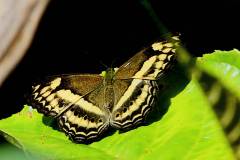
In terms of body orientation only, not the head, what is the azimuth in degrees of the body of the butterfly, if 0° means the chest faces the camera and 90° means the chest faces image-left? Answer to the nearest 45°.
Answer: approximately 180°
